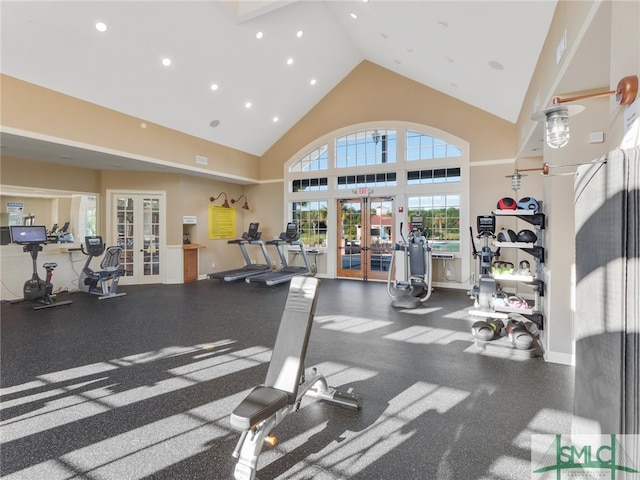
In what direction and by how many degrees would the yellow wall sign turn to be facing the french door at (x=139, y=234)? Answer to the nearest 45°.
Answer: approximately 90° to its right

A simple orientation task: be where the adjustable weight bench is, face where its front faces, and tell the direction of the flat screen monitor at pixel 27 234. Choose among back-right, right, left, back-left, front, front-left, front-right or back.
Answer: right

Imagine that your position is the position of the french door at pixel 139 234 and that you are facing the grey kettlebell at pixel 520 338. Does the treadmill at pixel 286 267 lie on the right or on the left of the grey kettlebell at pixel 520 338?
left

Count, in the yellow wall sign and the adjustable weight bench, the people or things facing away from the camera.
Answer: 0

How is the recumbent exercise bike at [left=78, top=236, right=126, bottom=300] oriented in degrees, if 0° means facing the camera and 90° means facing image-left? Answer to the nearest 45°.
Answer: approximately 135°

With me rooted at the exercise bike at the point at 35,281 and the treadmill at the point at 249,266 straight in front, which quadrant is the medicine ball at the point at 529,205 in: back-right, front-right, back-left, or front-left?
front-right

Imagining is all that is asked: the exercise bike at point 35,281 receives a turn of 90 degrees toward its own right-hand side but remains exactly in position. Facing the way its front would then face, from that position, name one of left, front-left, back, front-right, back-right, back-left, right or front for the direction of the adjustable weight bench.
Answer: back-right

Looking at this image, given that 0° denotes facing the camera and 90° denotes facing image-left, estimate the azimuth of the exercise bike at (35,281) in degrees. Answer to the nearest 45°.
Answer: approximately 135°

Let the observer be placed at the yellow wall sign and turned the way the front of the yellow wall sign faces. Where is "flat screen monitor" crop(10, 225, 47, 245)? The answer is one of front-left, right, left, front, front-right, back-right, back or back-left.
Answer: right

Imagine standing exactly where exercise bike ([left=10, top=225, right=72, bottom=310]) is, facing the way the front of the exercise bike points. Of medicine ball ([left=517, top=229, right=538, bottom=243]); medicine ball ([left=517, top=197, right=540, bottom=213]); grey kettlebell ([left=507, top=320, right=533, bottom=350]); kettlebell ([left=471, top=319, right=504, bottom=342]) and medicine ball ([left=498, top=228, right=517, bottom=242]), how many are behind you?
5

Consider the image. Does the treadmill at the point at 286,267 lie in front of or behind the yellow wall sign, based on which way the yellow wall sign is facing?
in front

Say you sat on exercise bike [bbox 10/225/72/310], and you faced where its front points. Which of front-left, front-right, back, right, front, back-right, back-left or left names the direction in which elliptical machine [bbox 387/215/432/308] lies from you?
back

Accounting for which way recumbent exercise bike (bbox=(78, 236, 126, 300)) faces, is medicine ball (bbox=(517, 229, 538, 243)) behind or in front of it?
behind

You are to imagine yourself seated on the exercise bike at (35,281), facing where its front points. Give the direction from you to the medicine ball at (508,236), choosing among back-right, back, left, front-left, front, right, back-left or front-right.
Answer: back

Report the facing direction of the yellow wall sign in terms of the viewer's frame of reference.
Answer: facing the viewer and to the right of the viewer
